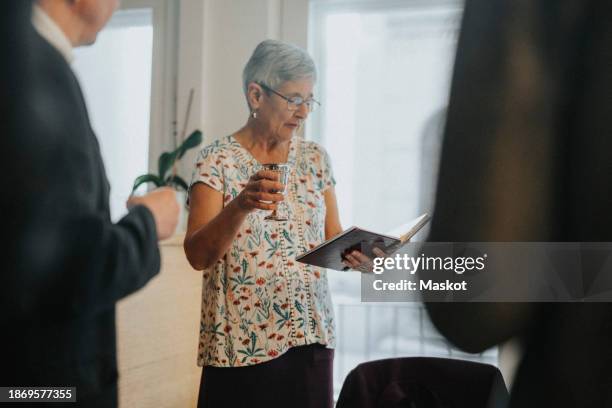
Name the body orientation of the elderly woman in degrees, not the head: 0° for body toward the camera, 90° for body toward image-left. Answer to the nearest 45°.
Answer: approximately 315°

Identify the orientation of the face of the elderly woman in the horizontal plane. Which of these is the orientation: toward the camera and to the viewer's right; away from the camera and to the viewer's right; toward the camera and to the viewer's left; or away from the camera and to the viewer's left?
toward the camera and to the viewer's right
